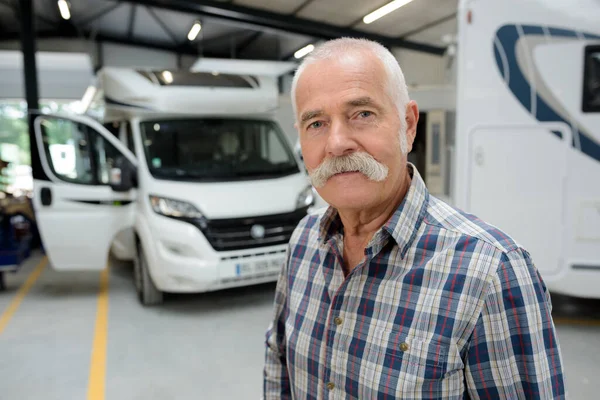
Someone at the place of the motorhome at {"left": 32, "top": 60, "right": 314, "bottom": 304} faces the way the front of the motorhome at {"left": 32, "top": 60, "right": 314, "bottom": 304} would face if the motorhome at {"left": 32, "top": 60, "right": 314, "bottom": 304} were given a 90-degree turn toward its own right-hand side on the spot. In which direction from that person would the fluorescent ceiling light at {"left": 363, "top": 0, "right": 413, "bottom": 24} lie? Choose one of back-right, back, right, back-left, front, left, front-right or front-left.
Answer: back

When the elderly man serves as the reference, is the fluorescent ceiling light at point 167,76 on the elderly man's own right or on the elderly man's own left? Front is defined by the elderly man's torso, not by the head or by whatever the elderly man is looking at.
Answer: on the elderly man's own right

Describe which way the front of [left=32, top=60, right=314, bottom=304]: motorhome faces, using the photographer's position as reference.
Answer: facing the viewer and to the right of the viewer

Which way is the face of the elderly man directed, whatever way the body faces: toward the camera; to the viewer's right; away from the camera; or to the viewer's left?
toward the camera

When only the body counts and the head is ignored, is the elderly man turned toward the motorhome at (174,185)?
no

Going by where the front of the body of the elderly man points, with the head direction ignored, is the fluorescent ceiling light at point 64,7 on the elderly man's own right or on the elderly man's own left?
on the elderly man's own right

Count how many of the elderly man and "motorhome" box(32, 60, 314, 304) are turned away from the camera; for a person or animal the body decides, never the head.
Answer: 0

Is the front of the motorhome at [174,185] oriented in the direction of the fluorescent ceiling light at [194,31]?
no

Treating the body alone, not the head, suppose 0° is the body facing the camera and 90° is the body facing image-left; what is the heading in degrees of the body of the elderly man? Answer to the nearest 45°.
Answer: approximately 45°

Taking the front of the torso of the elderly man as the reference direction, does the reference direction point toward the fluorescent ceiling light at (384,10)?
no

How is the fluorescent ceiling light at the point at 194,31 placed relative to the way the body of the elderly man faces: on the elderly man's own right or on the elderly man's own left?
on the elderly man's own right
